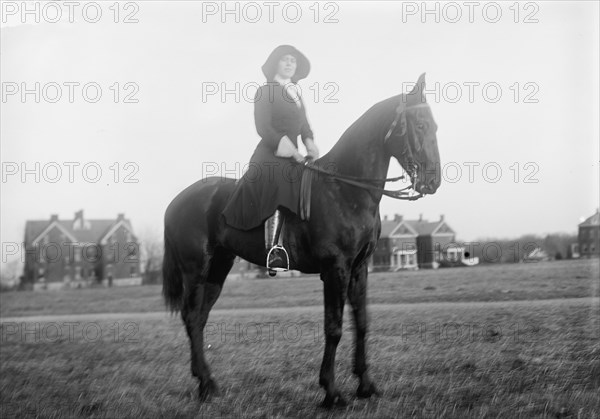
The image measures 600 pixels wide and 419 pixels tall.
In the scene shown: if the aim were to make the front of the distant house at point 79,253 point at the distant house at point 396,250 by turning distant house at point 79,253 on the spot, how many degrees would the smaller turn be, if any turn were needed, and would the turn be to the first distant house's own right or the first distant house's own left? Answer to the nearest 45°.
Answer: approximately 45° to the first distant house's own left

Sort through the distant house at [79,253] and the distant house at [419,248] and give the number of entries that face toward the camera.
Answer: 2

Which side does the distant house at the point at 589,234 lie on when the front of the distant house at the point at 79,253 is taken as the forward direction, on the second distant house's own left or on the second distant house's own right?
on the second distant house's own left
